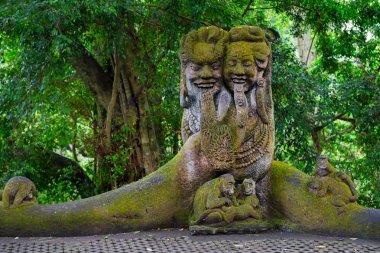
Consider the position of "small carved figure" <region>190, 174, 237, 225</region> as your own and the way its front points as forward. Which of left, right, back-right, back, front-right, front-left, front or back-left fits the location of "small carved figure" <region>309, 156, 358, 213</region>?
front-left

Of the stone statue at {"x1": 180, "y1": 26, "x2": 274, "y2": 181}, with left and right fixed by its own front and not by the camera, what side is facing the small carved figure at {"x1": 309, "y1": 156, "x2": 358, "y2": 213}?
left

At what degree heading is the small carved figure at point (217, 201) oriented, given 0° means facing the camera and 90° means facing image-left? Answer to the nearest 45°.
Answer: approximately 315°

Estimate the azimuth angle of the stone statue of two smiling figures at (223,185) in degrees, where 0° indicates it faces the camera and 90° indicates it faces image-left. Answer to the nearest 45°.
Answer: approximately 0°
